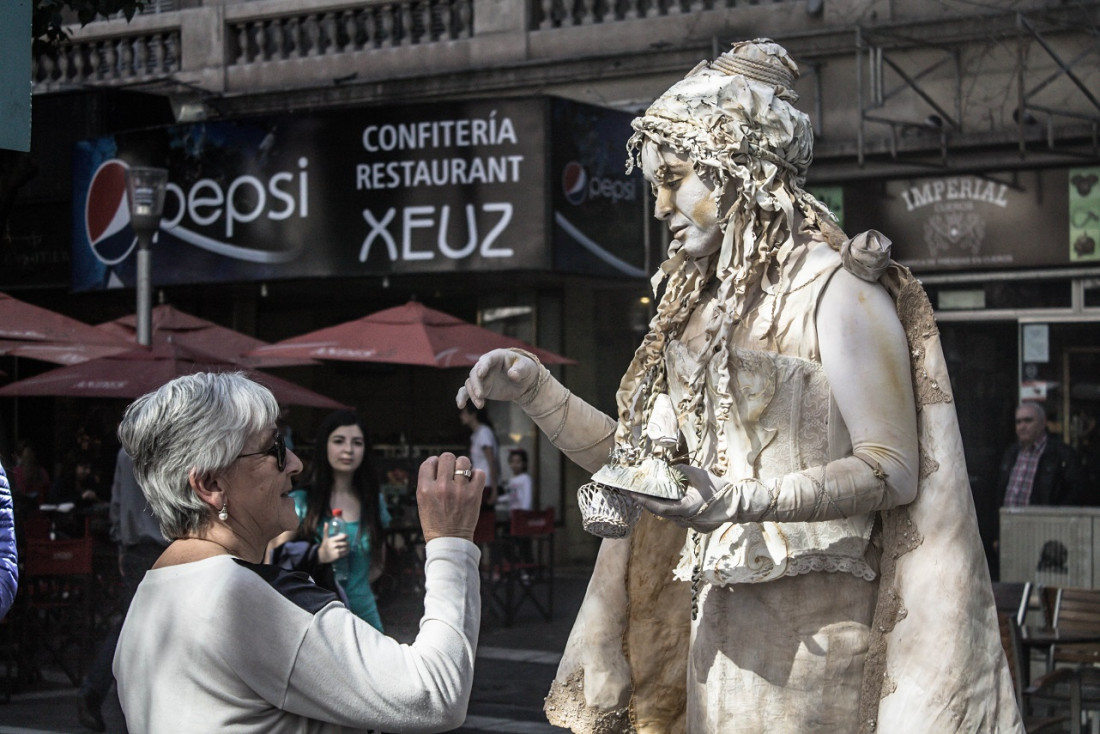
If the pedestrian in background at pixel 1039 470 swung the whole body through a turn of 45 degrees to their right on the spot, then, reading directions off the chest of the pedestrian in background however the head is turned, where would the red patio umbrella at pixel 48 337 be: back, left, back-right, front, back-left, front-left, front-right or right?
front

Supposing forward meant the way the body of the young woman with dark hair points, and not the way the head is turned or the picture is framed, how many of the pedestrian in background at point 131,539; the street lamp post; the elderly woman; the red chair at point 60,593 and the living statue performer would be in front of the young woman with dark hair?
2

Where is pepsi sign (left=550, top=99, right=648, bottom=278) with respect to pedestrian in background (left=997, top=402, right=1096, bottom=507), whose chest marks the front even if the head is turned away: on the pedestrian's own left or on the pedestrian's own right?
on the pedestrian's own right

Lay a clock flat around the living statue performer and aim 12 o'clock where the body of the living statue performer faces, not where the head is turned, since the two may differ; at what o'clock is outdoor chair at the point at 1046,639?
The outdoor chair is roughly at 5 o'clock from the living statue performer.

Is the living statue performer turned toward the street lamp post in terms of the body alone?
no

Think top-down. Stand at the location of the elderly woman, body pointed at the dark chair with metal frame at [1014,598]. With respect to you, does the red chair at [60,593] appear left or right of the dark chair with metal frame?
left

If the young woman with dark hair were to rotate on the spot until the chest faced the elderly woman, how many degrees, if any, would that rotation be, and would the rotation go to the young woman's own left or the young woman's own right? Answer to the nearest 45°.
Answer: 0° — they already face them

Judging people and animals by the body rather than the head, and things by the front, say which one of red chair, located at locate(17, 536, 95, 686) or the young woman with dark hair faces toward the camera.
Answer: the young woman with dark hair

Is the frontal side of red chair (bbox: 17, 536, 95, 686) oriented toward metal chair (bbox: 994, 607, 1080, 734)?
no

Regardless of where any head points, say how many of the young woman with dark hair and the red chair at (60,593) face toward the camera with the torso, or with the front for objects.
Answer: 1

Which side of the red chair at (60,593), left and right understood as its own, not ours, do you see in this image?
back

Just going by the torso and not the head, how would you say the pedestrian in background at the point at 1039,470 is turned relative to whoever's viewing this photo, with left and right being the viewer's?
facing the viewer and to the left of the viewer

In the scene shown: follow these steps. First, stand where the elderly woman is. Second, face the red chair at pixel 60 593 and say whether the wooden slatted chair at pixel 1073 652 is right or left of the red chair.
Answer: right

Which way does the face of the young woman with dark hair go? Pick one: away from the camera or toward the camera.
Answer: toward the camera

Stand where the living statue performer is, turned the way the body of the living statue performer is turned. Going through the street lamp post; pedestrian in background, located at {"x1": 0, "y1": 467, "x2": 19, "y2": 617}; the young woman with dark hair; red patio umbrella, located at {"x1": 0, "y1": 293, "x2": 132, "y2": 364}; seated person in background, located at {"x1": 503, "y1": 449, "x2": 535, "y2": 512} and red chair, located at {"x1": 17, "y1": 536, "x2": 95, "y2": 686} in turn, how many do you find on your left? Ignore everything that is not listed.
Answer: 0

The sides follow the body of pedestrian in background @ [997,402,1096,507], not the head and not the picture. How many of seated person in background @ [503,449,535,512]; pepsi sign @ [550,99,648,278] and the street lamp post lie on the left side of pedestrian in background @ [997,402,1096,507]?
0

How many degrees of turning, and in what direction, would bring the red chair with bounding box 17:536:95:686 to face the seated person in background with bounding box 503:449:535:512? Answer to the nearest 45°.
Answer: approximately 45° to its right
